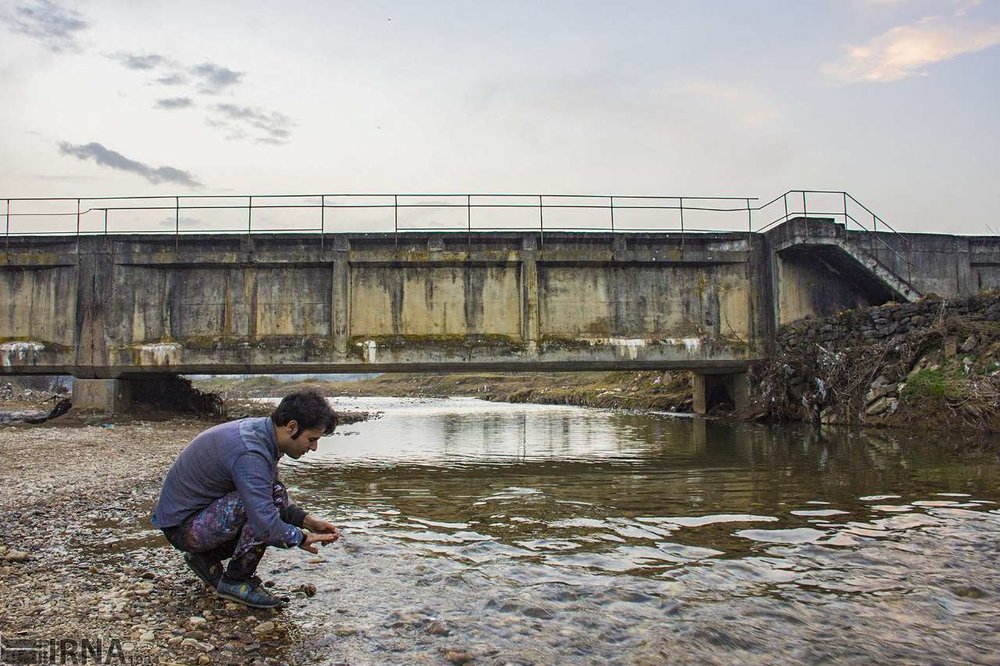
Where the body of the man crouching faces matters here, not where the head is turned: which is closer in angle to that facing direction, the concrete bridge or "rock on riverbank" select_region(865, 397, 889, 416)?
the rock on riverbank

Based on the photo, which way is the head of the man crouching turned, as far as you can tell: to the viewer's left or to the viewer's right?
to the viewer's right

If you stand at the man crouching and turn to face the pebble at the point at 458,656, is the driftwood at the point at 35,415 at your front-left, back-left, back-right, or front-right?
back-left

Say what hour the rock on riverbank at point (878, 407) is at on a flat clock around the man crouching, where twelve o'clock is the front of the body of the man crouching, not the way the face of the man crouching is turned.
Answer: The rock on riverbank is roughly at 11 o'clock from the man crouching.

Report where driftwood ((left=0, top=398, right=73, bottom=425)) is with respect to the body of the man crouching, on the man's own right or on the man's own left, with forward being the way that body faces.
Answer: on the man's own left

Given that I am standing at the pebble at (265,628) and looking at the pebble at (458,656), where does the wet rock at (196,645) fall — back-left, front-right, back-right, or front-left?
back-right

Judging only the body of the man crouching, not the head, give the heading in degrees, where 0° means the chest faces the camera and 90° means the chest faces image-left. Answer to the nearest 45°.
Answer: approximately 270°

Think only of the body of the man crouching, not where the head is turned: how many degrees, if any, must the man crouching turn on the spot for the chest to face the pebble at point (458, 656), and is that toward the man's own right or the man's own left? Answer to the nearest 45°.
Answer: approximately 45° to the man's own right
